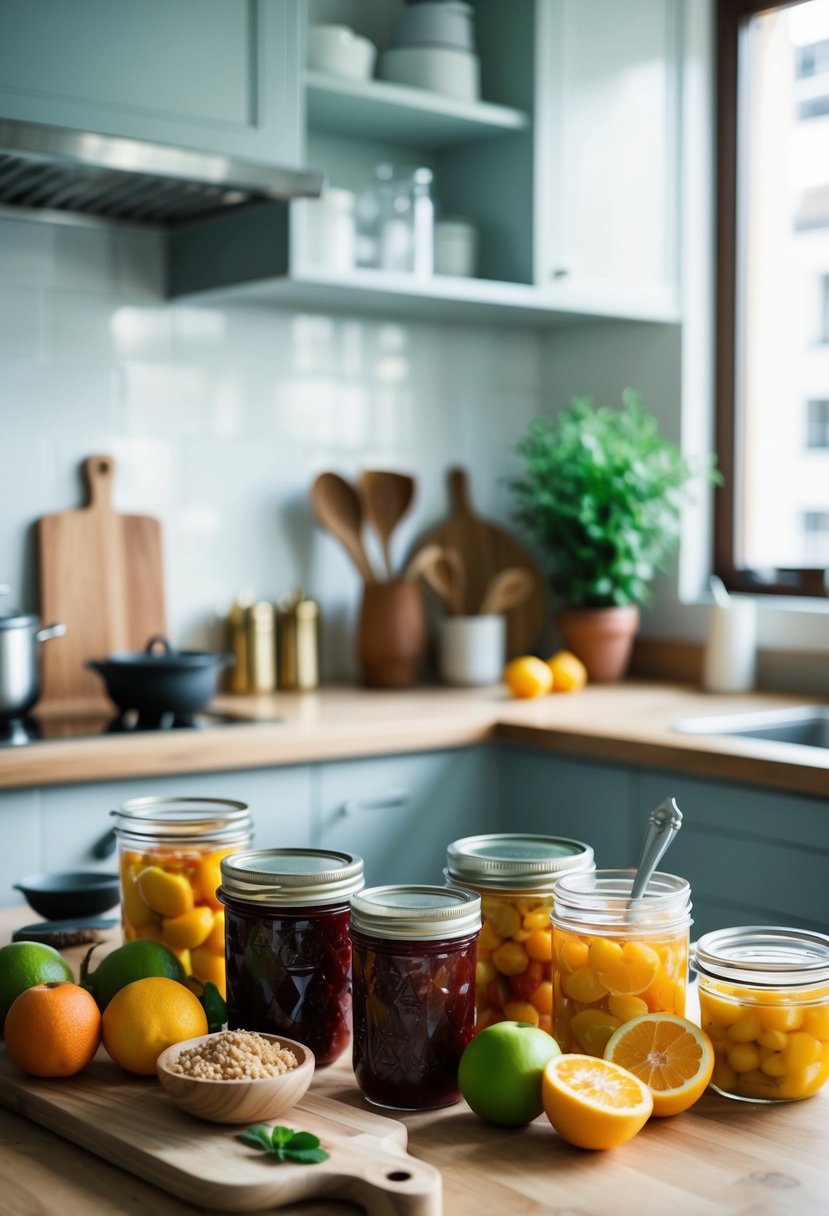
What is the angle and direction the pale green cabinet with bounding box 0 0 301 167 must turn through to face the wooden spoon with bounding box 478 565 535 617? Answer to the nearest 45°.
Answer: approximately 90° to its left

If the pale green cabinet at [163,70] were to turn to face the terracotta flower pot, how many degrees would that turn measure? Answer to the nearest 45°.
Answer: approximately 90° to its left

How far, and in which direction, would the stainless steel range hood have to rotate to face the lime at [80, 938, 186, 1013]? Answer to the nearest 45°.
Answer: approximately 45° to its right

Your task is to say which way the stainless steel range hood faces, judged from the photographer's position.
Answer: facing the viewer and to the right of the viewer

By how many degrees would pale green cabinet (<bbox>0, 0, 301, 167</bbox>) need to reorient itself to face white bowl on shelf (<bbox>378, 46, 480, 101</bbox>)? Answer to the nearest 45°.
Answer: approximately 90° to its left

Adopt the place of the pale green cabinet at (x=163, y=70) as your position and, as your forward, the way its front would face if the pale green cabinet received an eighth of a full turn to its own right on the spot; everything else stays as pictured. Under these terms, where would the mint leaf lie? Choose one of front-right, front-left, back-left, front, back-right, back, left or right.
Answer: front

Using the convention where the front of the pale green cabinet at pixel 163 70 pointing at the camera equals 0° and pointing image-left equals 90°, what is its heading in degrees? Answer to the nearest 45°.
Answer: approximately 315°

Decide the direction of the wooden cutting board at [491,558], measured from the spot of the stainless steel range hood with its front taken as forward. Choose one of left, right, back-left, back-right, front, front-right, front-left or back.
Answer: left

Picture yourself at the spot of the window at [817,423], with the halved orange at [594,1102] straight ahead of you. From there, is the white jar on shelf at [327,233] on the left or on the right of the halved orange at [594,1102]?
right

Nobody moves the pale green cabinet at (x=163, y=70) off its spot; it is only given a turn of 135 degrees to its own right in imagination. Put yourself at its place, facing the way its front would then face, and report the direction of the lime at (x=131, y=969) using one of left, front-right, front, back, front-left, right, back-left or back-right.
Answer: left
